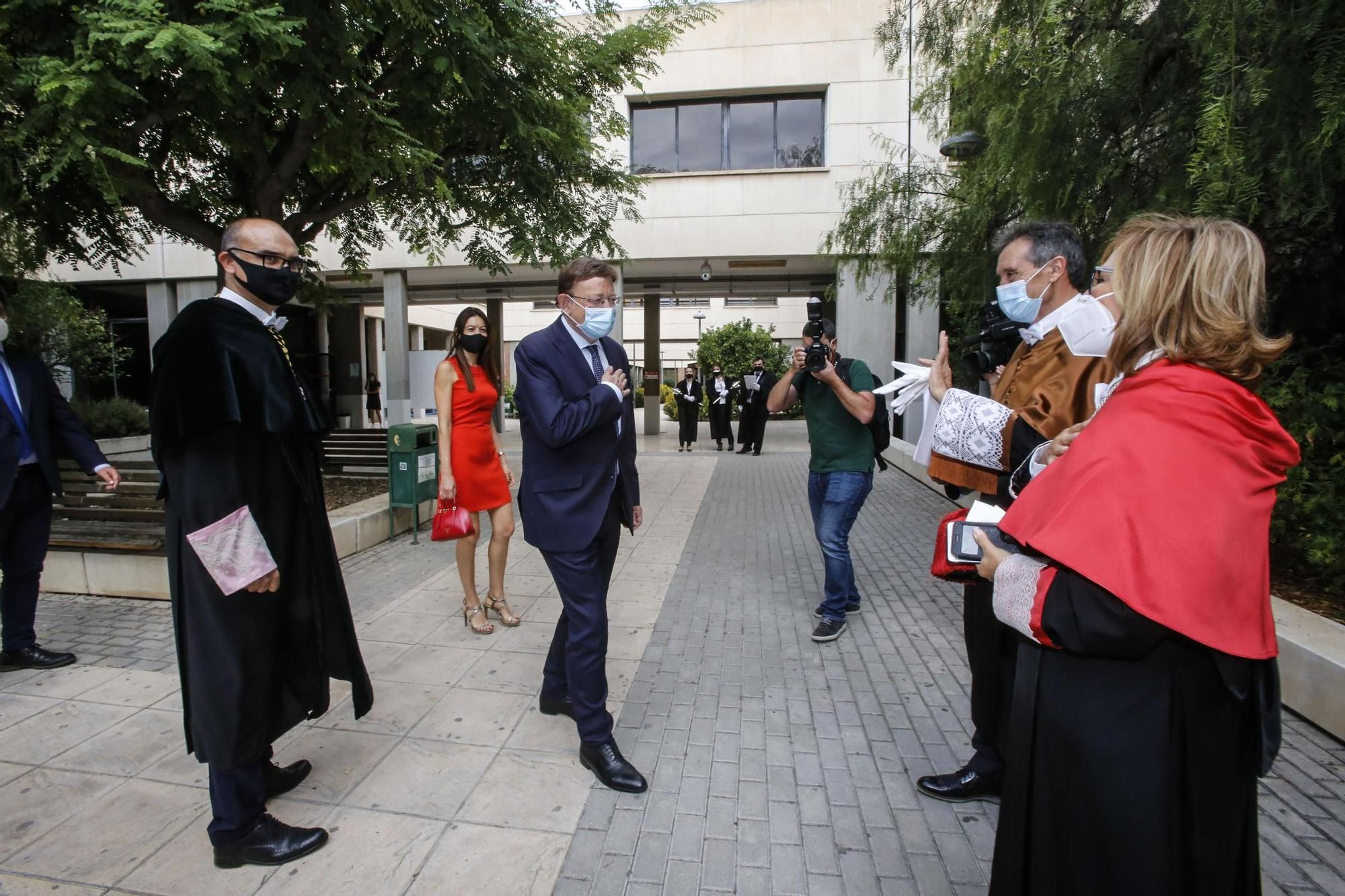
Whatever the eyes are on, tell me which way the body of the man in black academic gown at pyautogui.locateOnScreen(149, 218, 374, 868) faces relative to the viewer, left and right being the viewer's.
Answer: facing to the right of the viewer

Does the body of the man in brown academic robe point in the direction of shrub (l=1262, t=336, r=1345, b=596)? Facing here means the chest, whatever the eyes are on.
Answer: no

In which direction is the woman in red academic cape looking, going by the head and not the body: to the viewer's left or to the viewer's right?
to the viewer's left

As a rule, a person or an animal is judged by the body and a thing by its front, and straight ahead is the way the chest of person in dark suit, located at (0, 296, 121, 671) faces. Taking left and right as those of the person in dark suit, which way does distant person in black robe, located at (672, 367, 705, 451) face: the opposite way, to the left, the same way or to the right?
to the right

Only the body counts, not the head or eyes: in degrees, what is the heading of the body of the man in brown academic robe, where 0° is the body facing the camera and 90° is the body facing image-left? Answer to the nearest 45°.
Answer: approximately 90°

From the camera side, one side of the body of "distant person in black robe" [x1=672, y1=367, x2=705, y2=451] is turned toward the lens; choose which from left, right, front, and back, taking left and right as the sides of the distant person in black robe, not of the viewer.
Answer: front

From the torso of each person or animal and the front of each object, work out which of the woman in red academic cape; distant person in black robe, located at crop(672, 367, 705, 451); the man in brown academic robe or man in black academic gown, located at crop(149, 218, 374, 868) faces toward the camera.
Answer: the distant person in black robe

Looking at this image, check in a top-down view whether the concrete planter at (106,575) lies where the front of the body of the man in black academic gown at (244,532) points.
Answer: no

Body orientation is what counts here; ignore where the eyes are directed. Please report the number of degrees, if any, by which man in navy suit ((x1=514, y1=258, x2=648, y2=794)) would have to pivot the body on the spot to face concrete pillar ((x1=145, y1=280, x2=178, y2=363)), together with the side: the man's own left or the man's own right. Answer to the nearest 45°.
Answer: approximately 180°

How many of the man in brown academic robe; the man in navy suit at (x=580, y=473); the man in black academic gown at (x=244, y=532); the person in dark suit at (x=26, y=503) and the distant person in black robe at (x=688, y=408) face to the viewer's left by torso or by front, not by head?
1

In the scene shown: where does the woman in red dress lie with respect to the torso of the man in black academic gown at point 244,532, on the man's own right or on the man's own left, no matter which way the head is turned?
on the man's own left

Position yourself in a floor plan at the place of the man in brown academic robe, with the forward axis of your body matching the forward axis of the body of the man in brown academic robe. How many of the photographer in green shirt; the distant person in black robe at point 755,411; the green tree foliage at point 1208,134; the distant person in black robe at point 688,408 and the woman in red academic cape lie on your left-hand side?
1

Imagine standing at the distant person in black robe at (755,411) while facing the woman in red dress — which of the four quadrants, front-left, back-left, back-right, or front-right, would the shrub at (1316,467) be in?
front-left

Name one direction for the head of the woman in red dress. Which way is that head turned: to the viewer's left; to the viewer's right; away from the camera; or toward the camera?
toward the camera

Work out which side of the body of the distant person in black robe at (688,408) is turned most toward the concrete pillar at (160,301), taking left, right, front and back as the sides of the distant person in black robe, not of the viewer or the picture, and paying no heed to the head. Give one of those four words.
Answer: right

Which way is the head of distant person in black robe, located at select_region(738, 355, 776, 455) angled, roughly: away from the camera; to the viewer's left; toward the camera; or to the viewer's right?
toward the camera

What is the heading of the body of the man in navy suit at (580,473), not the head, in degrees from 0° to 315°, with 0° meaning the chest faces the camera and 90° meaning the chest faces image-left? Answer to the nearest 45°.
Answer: approximately 315°

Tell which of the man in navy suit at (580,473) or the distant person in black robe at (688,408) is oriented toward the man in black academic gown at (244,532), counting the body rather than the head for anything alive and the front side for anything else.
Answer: the distant person in black robe

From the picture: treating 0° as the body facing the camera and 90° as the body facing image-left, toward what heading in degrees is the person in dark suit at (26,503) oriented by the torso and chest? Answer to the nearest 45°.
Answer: approximately 315°

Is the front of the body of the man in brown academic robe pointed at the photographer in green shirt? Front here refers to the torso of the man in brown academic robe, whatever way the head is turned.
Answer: no

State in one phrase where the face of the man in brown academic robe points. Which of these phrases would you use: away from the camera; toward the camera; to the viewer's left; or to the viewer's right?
to the viewer's left

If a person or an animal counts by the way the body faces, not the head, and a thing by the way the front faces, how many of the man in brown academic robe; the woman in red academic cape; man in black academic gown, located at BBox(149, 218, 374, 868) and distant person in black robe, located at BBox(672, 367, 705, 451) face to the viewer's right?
1
